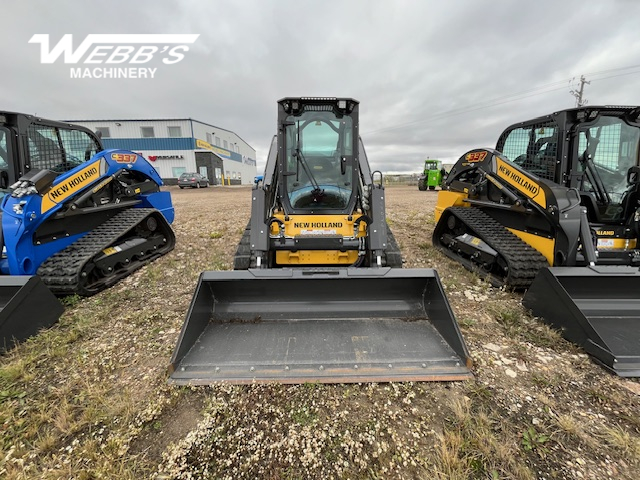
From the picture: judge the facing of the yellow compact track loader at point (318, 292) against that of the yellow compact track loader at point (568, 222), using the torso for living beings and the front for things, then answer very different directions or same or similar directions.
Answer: same or similar directions

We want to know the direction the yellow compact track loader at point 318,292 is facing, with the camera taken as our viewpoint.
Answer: facing the viewer

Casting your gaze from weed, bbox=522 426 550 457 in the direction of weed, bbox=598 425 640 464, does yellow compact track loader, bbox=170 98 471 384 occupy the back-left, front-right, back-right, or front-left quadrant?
back-left

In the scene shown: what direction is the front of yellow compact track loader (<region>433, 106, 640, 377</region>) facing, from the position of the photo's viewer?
facing the viewer and to the right of the viewer

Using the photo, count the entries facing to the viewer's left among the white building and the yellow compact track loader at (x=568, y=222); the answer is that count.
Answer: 0

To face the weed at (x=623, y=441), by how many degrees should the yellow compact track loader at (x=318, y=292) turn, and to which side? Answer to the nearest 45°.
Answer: approximately 45° to its left

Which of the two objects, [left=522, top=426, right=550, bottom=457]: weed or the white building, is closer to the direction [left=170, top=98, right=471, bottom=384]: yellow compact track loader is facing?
the weed

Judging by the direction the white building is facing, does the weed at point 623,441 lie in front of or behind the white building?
in front

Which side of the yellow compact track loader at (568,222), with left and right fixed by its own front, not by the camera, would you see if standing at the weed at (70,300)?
right

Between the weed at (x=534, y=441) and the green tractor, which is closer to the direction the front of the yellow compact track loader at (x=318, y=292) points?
the weed

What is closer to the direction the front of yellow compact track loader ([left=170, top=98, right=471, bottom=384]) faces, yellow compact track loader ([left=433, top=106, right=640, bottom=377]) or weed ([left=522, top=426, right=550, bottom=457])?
the weed
